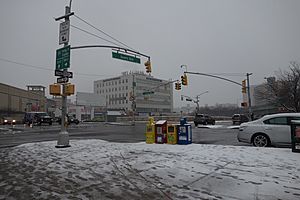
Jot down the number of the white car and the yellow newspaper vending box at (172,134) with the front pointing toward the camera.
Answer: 1

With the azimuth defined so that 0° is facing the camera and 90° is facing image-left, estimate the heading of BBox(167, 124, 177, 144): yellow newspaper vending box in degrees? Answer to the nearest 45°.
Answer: approximately 0°

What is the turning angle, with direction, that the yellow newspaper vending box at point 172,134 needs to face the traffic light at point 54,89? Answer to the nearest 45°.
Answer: approximately 90° to its right
